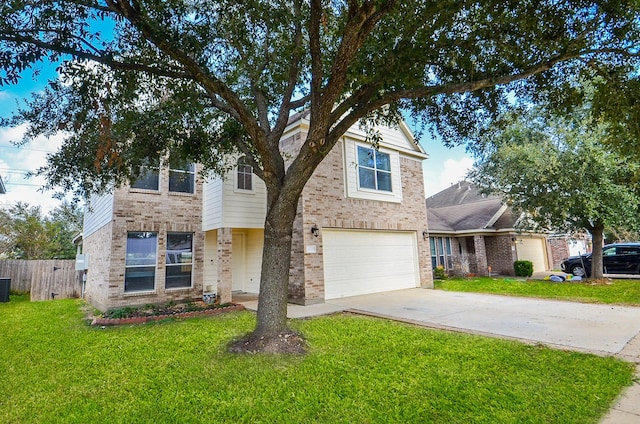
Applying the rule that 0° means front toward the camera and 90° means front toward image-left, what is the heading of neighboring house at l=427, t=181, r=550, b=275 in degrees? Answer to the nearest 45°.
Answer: approximately 315°

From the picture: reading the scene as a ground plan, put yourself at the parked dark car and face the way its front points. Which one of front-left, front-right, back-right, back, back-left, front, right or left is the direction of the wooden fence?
front-left

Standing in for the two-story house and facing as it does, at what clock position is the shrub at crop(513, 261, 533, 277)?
The shrub is roughly at 10 o'clock from the two-story house.

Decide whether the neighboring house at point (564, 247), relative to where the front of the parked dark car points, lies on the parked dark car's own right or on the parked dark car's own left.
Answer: on the parked dark car's own right

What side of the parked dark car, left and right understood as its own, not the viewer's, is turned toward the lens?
left

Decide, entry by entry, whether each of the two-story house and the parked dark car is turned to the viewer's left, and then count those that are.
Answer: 1

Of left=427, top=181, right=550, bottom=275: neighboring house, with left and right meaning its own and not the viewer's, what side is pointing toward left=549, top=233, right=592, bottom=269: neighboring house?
left

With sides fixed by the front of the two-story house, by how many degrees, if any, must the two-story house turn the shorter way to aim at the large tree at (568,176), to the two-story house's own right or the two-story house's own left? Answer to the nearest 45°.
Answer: approximately 45° to the two-story house's own left

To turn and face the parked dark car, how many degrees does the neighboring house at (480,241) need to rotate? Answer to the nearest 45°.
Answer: approximately 45° to its left

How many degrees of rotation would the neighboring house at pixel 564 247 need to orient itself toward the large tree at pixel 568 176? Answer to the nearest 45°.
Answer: approximately 45° to its right
